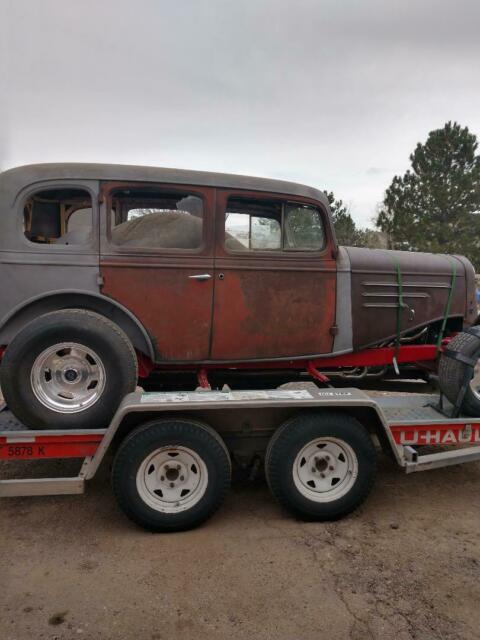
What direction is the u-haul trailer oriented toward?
to the viewer's right

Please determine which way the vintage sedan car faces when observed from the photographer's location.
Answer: facing to the right of the viewer

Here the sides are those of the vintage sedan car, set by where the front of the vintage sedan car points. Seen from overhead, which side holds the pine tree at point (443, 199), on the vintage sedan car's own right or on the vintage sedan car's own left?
on the vintage sedan car's own left

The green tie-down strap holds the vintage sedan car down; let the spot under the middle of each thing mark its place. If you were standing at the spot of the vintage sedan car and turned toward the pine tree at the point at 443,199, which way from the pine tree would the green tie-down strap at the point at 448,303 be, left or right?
right

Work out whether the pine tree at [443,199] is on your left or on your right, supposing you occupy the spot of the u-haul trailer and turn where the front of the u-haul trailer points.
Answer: on your left
